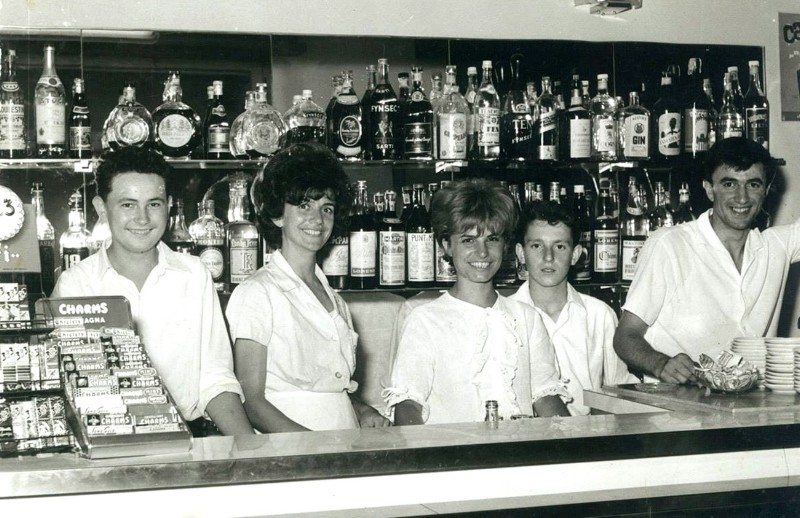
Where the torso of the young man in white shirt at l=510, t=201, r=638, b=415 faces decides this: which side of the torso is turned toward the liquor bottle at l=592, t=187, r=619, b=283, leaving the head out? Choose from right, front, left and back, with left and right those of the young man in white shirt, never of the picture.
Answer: back

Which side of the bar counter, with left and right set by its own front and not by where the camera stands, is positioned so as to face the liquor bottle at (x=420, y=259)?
back

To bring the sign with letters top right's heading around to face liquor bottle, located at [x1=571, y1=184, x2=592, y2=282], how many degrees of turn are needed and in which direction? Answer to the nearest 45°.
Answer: approximately 45° to its right

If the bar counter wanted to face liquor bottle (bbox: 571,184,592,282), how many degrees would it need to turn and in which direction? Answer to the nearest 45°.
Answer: approximately 180°

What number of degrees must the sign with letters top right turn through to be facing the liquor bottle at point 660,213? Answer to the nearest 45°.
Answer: approximately 45° to its right

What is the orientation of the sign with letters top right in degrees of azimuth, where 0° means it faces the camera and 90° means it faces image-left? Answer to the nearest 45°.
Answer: approximately 0°

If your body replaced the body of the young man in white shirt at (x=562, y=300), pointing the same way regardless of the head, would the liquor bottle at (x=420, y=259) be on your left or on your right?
on your right

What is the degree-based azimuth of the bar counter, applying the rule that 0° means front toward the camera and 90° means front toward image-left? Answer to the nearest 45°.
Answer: approximately 0°

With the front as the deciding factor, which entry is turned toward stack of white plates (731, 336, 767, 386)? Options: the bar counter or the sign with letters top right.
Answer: the sign with letters top right
